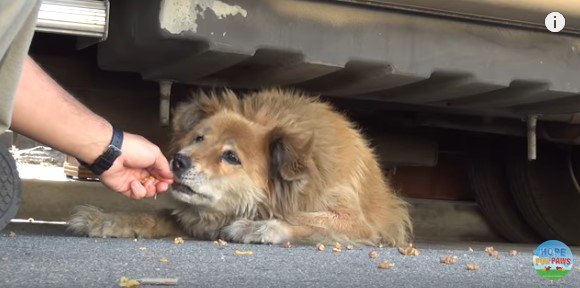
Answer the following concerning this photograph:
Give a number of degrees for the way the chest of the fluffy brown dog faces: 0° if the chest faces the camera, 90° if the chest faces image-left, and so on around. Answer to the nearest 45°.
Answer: approximately 45°

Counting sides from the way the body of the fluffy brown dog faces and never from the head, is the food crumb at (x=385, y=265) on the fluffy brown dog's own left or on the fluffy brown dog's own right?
on the fluffy brown dog's own left

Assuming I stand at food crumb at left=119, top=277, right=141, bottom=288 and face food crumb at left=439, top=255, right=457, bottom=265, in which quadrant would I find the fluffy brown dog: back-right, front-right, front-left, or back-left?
front-left

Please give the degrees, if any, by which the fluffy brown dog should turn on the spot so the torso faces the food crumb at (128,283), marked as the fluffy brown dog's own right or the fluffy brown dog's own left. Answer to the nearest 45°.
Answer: approximately 45° to the fluffy brown dog's own left

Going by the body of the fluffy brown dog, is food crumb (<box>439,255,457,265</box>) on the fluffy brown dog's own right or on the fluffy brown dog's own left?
on the fluffy brown dog's own left

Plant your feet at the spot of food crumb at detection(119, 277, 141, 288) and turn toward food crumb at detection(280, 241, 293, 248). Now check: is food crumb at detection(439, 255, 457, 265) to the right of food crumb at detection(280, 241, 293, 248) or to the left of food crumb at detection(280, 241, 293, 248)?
right
